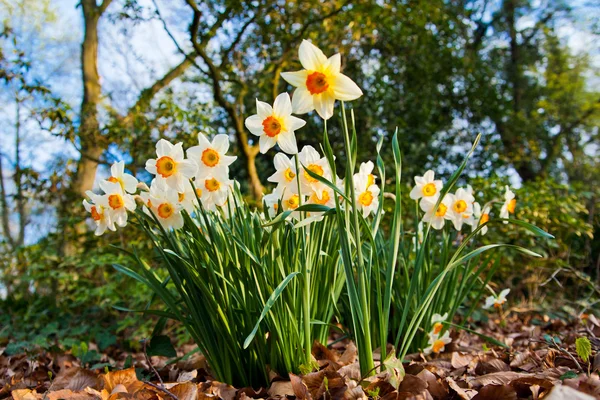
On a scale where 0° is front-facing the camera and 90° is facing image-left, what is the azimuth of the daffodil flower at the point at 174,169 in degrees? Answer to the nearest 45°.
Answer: approximately 45°

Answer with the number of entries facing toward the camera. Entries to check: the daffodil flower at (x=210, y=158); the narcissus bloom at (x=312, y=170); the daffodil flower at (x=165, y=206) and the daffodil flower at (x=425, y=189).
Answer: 4

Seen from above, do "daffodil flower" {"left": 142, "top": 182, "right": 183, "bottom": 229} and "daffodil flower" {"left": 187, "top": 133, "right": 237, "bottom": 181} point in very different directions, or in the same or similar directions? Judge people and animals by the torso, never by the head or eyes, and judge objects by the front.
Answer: same or similar directions

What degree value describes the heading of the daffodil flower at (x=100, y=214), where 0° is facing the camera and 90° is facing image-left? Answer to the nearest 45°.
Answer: approximately 45°

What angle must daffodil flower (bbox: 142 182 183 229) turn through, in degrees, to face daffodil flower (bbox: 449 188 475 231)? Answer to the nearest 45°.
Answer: approximately 90° to its left

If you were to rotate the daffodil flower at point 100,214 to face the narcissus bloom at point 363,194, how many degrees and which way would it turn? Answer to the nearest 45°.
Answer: approximately 135° to its left

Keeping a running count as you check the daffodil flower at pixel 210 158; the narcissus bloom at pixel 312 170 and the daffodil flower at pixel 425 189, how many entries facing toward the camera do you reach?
3

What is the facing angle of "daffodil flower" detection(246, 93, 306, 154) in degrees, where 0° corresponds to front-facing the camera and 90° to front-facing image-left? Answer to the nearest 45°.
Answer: approximately 45°

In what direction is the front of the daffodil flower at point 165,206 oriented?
toward the camera
